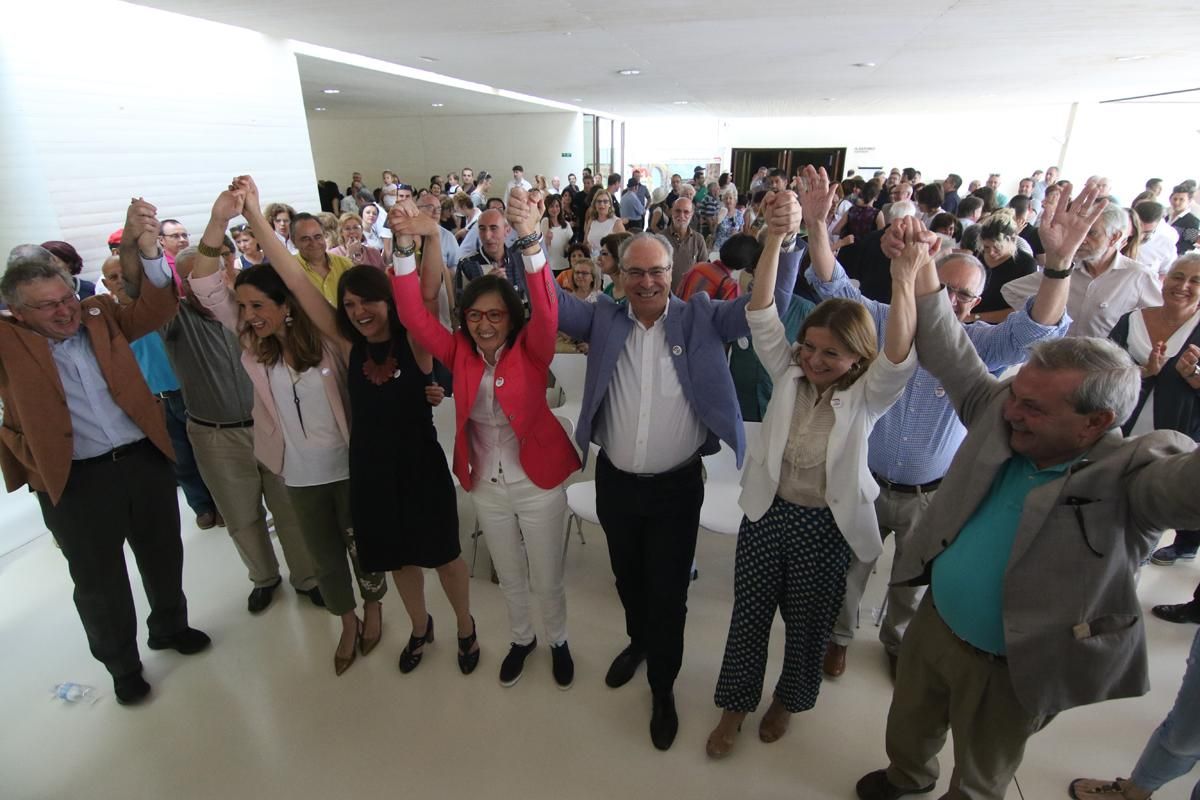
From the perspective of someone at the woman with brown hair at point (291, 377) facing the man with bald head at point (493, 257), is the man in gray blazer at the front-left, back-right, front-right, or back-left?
back-right

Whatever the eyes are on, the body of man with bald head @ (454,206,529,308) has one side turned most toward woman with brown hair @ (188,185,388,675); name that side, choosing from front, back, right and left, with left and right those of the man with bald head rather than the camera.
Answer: front

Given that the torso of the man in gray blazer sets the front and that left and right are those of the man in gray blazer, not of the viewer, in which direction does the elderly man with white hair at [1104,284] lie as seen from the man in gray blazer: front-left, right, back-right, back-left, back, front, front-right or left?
back-right

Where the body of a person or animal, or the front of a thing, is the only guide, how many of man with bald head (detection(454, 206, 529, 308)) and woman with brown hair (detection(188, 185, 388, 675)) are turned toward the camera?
2

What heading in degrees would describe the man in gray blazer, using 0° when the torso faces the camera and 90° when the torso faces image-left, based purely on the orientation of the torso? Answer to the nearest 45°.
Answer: approximately 45°

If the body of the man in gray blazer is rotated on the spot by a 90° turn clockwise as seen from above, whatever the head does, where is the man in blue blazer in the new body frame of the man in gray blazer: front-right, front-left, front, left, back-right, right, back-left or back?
front-left

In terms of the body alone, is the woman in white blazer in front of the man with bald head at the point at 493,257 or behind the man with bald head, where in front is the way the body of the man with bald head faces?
in front

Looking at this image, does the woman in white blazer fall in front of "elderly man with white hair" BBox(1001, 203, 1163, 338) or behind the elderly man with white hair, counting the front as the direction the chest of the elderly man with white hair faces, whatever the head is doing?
in front
